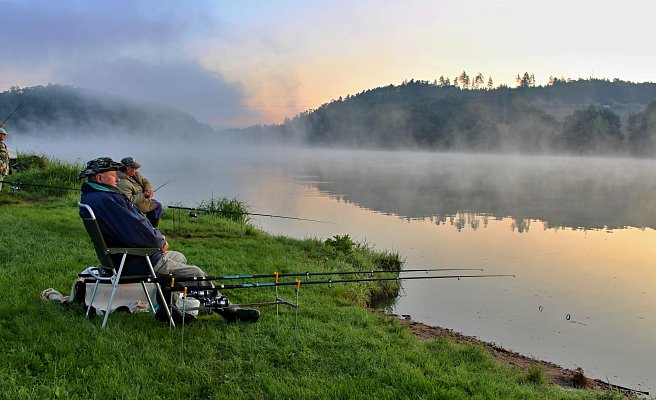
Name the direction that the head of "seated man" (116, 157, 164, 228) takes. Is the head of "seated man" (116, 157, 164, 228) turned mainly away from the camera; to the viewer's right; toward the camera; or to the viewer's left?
to the viewer's right

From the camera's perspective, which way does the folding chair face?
to the viewer's right

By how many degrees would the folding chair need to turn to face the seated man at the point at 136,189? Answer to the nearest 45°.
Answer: approximately 90° to its left

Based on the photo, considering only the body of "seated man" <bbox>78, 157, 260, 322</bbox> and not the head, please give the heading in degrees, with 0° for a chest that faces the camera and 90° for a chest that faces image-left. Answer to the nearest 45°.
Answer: approximately 270°

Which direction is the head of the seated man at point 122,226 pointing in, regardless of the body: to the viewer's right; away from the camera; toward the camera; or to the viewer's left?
to the viewer's right

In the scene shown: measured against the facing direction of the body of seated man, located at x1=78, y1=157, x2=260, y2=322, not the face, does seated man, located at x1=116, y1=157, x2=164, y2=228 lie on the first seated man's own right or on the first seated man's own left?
on the first seated man's own left
